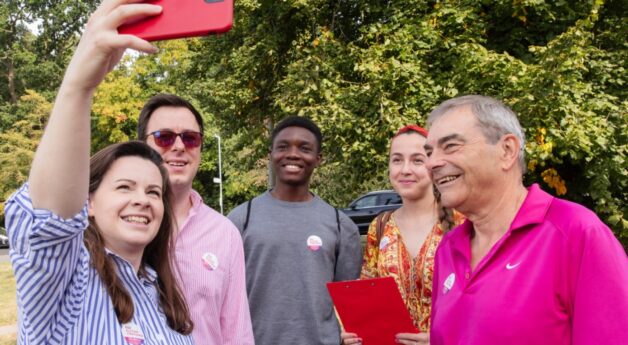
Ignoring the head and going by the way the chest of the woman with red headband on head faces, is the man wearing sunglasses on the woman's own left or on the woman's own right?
on the woman's own right

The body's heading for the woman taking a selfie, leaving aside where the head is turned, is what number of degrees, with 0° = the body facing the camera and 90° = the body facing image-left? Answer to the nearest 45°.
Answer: approximately 315°

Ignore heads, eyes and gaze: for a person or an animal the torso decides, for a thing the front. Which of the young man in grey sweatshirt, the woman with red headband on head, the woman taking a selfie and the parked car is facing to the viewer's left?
the parked car

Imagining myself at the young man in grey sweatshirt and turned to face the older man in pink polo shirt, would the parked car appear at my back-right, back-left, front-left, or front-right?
back-left

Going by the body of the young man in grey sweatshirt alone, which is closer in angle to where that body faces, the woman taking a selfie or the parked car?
the woman taking a selfie

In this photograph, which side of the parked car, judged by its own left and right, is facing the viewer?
left

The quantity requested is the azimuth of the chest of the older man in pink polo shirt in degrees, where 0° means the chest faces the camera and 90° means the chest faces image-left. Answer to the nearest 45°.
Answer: approximately 45°

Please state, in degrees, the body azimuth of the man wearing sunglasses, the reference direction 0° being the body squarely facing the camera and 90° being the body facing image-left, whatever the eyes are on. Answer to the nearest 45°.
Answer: approximately 0°

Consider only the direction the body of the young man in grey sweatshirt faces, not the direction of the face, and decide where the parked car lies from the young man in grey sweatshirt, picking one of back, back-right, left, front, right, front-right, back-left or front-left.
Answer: back

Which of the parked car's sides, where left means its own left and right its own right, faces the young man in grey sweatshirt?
left

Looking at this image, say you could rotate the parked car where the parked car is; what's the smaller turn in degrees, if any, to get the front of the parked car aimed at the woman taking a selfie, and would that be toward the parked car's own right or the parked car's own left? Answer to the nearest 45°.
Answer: approximately 90° to the parked car's own left

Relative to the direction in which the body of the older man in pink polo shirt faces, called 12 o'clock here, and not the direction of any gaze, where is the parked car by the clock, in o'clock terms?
The parked car is roughly at 4 o'clock from the older man in pink polo shirt.
